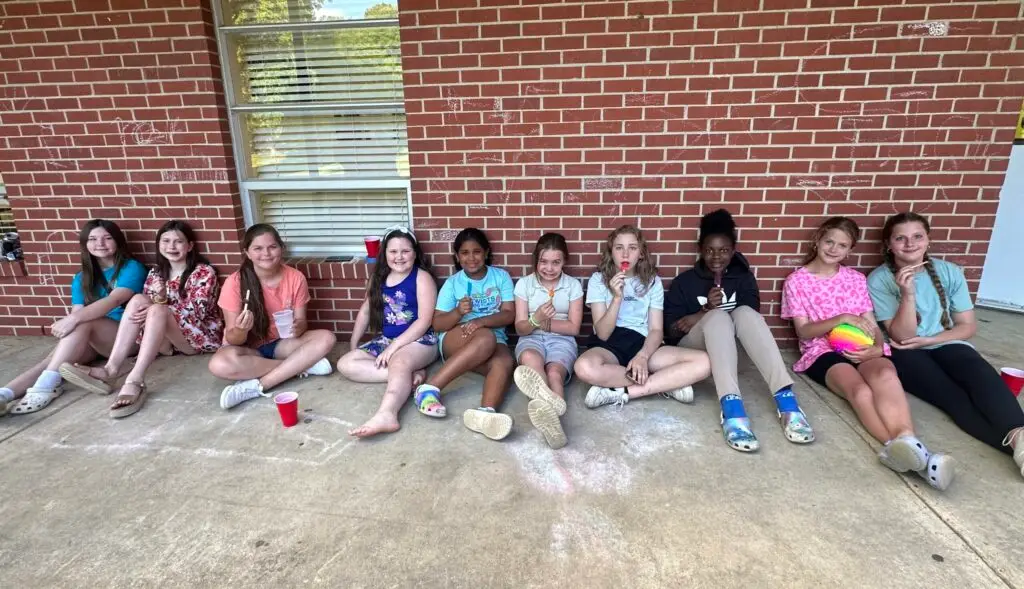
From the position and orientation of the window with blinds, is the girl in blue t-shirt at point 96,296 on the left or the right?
on its right

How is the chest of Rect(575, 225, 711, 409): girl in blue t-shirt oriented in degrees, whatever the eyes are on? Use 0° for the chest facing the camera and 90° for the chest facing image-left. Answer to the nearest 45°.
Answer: approximately 0°

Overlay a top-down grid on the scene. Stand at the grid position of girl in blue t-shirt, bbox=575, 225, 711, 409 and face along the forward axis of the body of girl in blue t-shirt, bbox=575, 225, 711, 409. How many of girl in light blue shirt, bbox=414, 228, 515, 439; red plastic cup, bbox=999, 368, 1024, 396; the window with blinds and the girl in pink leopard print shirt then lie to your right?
2

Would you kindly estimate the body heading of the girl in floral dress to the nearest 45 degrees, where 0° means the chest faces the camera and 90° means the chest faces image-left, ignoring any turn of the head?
approximately 45°

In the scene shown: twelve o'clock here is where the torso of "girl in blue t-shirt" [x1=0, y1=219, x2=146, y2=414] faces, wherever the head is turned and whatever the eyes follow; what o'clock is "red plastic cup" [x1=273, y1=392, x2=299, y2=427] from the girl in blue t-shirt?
The red plastic cup is roughly at 10 o'clock from the girl in blue t-shirt.

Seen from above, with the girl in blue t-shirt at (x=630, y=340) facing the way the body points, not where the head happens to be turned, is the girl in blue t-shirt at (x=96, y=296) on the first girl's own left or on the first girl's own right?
on the first girl's own right

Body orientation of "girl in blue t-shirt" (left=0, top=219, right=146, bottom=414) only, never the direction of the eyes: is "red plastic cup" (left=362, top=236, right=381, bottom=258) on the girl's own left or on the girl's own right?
on the girl's own left
